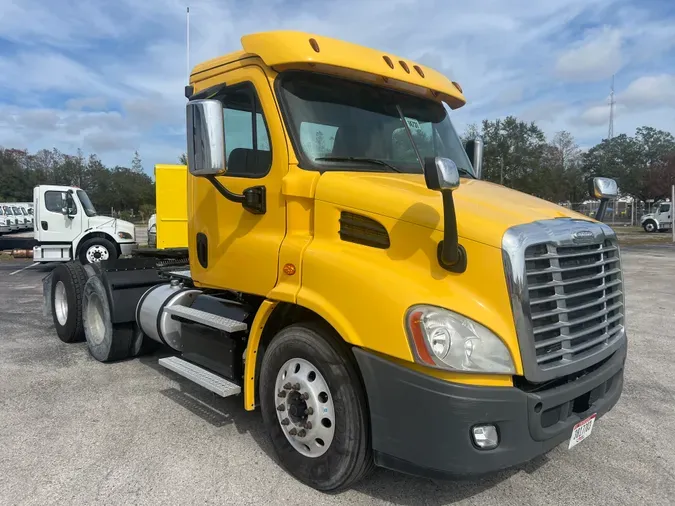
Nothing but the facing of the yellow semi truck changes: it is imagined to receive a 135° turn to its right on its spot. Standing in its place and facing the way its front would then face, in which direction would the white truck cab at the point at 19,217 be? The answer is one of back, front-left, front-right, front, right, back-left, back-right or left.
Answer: front-right

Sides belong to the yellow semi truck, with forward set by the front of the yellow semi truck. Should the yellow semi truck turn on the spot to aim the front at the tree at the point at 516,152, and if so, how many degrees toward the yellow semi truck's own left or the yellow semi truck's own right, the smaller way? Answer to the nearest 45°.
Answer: approximately 135° to the yellow semi truck's own left

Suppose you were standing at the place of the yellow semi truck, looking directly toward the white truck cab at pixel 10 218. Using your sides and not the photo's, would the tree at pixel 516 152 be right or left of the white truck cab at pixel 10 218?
right

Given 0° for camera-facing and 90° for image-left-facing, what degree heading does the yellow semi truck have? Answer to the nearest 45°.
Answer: approximately 315°

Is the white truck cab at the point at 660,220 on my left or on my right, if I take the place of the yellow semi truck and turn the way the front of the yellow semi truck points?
on my left

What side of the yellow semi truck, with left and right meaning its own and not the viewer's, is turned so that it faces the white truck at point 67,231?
back

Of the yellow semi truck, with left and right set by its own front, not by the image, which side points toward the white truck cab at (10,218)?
back

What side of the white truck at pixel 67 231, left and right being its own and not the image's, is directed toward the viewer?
right

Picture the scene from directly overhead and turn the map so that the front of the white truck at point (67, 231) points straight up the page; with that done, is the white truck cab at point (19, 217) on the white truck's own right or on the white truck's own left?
on the white truck's own left

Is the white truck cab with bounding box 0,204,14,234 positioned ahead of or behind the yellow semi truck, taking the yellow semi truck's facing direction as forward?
behind

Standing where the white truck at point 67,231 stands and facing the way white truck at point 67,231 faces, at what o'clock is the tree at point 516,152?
The tree is roughly at 11 o'clock from the white truck.

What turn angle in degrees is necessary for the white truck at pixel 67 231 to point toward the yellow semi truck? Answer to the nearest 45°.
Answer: approximately 90° to its right
